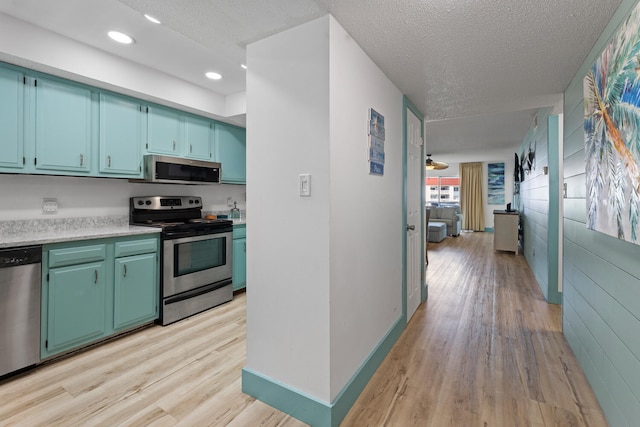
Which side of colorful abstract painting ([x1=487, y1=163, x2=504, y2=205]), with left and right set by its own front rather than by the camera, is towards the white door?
front

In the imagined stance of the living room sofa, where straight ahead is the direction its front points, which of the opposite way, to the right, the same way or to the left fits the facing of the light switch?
the same way

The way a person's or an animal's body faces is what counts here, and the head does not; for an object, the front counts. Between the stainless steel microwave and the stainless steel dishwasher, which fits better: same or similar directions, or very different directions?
same or similar directions

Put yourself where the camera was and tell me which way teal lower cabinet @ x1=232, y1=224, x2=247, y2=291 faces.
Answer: facing the viewer and to the right of the viewer

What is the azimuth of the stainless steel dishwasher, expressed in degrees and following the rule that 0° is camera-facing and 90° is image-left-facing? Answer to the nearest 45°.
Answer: approximately 315°

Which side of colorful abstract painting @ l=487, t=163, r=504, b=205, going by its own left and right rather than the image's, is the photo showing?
front

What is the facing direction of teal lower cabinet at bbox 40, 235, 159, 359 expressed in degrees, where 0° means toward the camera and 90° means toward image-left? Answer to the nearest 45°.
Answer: approximately 315°

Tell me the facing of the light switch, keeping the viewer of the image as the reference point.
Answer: facing the viewer and to the left of the viewer

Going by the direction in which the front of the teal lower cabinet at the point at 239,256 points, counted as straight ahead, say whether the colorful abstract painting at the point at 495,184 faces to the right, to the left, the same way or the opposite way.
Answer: to the right

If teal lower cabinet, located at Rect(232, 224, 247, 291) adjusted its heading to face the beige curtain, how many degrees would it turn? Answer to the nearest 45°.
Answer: approximately 90° to its left

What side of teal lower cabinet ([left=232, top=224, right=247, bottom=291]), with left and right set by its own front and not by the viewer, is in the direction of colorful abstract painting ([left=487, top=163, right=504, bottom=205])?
left

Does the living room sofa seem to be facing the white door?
yes

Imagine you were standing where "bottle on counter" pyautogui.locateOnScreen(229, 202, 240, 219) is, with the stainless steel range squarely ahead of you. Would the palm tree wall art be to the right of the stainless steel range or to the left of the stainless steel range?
left

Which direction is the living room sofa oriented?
toward the camera
